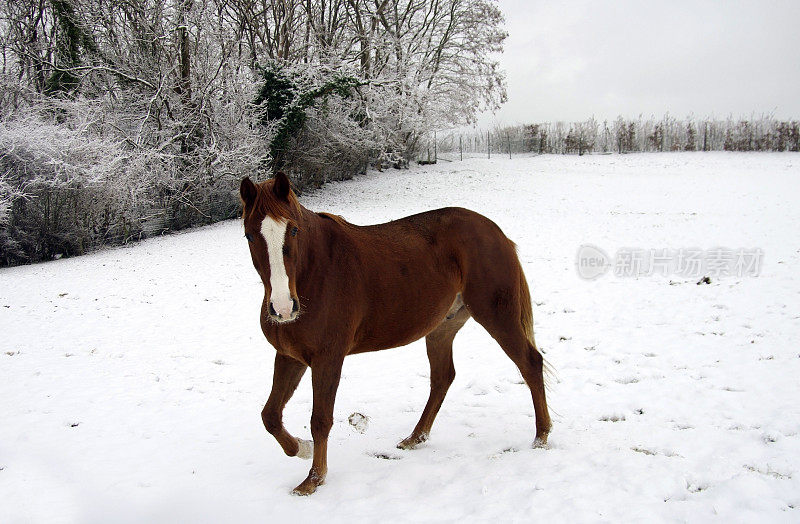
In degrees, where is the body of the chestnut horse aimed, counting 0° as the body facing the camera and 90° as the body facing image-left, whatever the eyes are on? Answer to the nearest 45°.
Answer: approximately 45°

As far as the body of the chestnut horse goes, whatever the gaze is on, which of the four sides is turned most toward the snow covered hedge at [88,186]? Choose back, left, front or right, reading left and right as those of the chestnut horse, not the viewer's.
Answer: right
